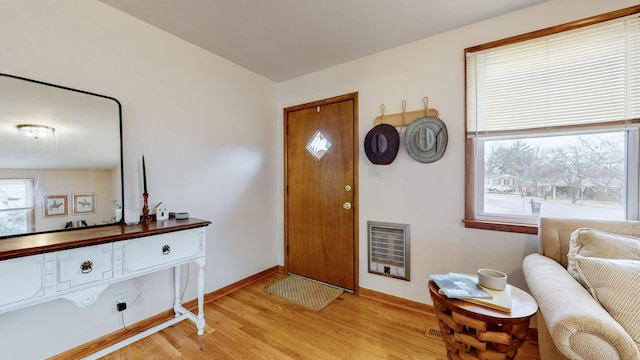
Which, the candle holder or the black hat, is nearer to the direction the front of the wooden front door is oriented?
the candle holder

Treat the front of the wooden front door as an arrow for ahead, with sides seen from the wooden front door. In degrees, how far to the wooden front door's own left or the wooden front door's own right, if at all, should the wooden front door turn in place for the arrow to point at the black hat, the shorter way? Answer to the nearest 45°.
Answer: approximately 90° to the wooden front door's own left

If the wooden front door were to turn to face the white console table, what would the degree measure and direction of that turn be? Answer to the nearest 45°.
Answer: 0° — it already faces it

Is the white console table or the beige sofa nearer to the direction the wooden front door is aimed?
the white console table

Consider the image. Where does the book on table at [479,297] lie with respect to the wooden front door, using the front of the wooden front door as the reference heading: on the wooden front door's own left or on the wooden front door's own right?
on the wooden front door's own left

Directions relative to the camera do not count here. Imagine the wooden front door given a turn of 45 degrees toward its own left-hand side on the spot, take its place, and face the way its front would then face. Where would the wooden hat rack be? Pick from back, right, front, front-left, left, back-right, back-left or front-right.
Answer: front-left

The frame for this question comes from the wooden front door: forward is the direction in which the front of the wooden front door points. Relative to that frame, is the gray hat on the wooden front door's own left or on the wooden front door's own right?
on the wooden front door's own left

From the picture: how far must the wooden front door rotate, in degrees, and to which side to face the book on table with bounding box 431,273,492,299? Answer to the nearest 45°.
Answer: approximately 90° to its left

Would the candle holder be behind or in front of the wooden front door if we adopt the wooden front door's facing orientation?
in front

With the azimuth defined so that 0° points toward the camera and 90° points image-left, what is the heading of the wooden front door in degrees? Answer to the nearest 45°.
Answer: approximately 45°

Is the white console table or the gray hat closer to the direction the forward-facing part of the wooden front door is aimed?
the white console table

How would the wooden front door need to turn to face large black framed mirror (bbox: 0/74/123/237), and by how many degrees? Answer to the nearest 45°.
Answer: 0° — it already faces it

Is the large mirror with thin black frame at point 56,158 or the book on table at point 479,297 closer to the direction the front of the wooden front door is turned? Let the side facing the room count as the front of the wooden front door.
the large mirror with thin black frame
